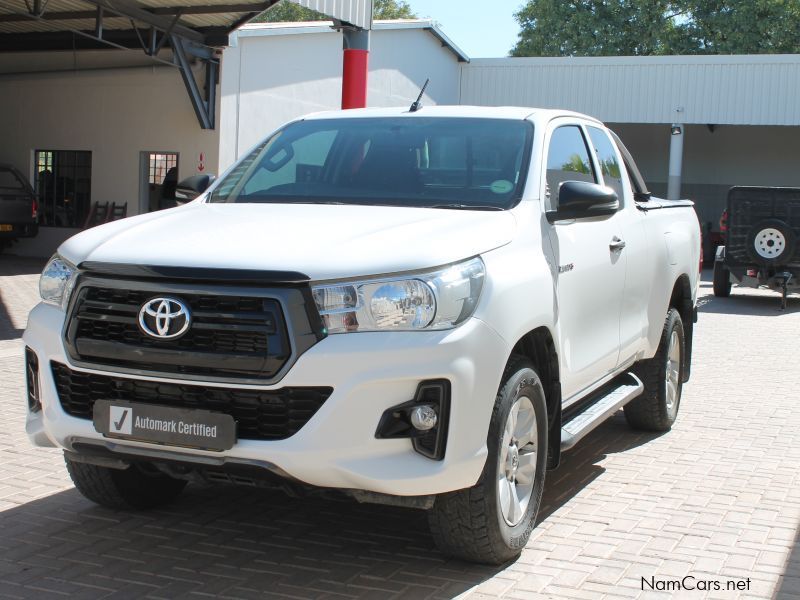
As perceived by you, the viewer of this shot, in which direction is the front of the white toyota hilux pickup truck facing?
facing the viewer and to the left of the viewer

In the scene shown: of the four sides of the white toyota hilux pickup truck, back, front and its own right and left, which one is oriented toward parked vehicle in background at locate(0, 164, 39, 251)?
right

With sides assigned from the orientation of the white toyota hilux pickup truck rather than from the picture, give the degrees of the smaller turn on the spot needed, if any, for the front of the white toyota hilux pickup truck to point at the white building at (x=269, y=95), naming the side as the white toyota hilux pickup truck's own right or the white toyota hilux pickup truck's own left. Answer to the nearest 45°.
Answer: approximately 135° to the white toyota hilux pickup truck's own right

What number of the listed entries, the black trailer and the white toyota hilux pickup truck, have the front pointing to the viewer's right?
0
